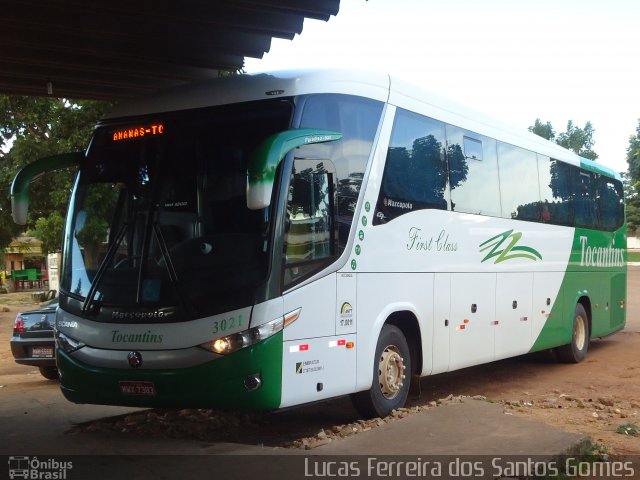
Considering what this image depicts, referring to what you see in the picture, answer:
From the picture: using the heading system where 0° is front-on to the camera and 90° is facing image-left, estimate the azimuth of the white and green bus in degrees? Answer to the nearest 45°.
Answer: approximately 45°

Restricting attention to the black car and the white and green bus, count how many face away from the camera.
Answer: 1

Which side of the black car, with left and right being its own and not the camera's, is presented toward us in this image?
back

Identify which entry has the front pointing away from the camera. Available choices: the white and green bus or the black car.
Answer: the black car
